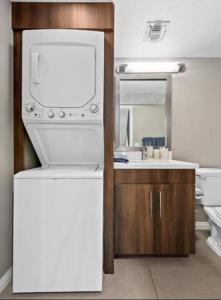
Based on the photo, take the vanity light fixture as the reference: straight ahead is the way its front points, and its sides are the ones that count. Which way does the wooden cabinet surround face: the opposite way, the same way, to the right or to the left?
the same way

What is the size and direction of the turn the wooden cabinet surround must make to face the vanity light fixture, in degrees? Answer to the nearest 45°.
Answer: approximately 135° to its left

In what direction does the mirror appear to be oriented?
toward the camera

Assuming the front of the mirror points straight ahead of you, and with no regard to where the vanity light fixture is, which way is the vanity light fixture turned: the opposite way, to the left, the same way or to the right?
the same way

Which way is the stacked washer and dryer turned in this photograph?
toward the camera

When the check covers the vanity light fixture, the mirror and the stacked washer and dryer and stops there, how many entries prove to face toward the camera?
3

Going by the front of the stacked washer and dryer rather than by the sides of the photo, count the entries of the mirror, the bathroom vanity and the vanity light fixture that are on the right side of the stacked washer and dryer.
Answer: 0

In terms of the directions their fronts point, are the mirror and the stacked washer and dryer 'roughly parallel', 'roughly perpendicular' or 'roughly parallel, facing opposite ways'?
roughly parallel
